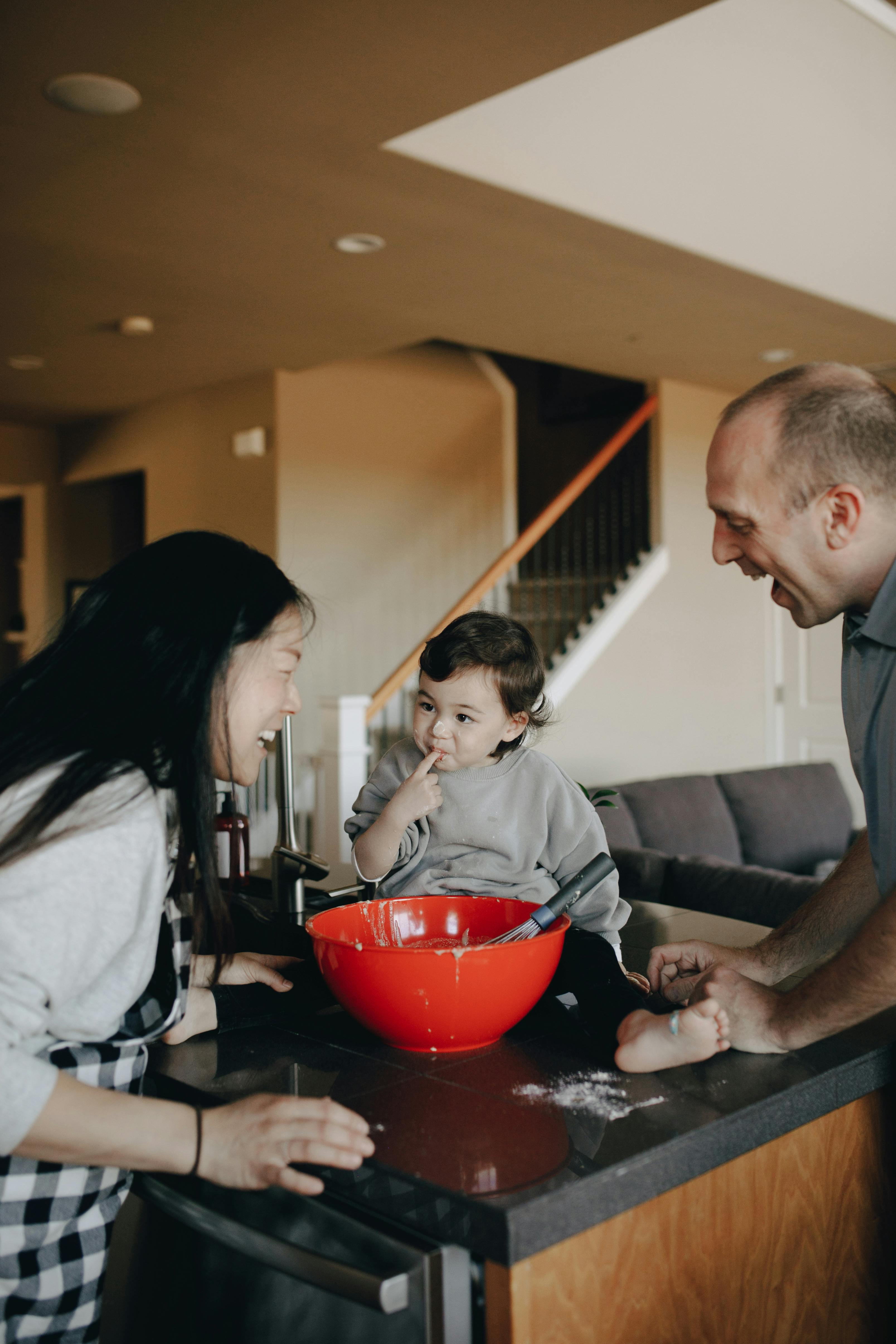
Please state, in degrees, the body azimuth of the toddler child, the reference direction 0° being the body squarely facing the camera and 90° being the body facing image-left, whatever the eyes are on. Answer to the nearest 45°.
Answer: approximately 0°

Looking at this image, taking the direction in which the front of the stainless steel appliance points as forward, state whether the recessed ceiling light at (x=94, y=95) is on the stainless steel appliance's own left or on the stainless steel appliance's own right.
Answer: on the stainless steel appliance's own right

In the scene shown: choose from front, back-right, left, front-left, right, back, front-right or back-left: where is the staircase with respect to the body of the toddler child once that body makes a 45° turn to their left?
back-left

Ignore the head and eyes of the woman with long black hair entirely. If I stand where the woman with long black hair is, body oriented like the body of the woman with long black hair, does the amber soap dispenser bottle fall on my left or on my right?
on my left

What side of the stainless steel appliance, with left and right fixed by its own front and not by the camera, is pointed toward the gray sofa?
back

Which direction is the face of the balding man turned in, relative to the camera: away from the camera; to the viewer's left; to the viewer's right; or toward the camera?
to the viewer's left

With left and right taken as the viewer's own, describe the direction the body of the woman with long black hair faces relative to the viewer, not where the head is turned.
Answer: facing to the right of the viewer

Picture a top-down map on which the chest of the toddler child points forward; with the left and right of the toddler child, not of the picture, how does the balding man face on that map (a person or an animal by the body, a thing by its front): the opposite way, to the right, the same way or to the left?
to the right

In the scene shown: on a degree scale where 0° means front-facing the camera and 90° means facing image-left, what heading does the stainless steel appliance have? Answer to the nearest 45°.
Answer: approximately 45°

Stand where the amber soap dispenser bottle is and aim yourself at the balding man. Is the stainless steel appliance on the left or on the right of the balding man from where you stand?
right

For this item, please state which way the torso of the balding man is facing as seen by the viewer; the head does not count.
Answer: to the viewer's left

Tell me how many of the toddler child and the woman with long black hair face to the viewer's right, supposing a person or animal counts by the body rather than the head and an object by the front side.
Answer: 1
